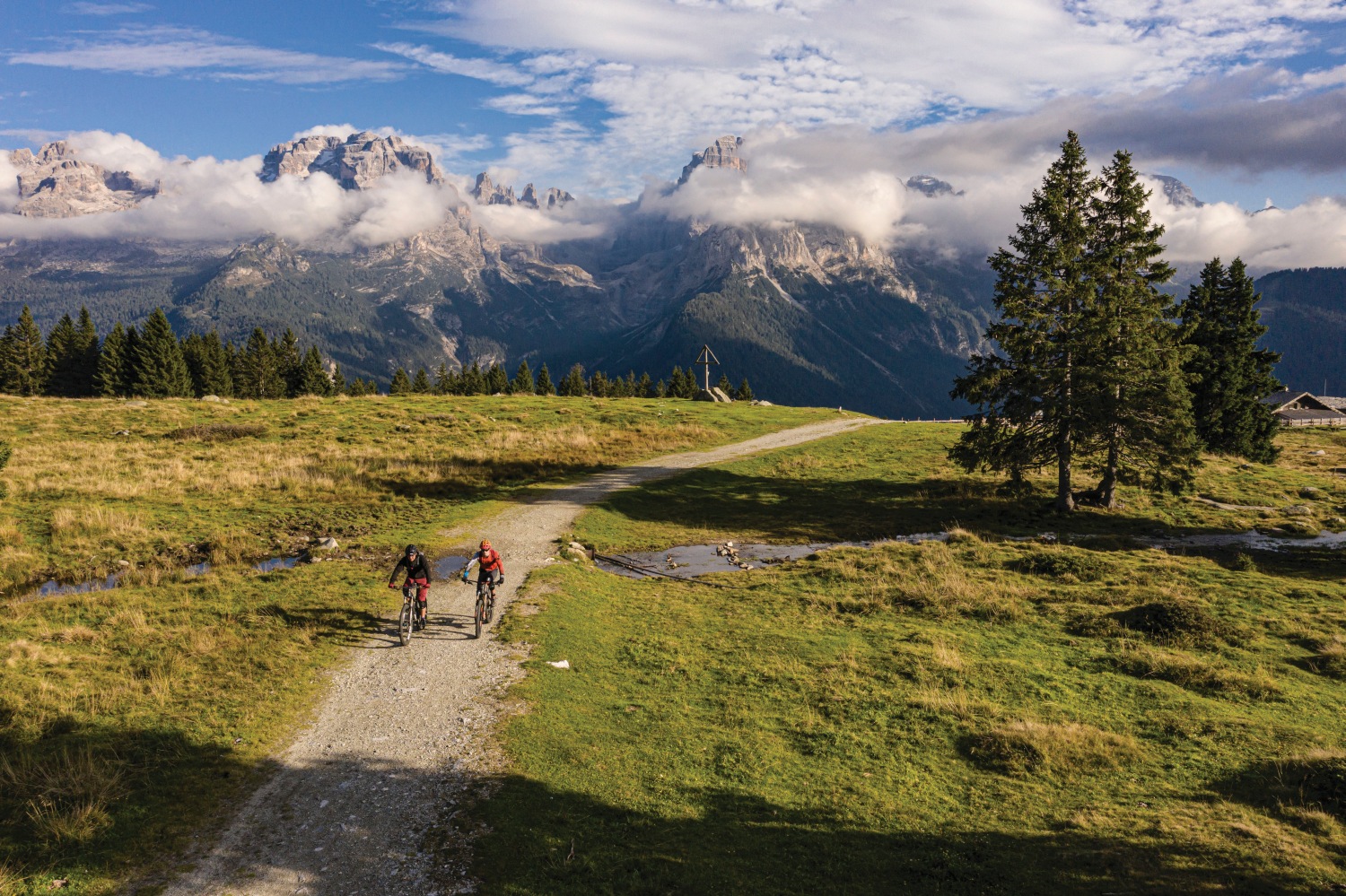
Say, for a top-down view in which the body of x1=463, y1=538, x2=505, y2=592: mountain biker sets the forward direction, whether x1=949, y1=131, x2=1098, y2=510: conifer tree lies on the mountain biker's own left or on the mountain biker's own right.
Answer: on the mountain biker's own left

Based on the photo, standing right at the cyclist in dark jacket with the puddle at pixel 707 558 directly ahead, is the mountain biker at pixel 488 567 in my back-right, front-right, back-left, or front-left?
front-right

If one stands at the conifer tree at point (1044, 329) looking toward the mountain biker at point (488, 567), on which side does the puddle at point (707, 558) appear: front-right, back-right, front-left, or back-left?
front-right

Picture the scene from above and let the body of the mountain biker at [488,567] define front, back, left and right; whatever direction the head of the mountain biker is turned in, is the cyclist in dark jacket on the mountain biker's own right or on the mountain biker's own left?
on the mountain biker's own right

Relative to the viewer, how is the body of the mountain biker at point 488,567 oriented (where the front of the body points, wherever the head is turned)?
toward the camera
